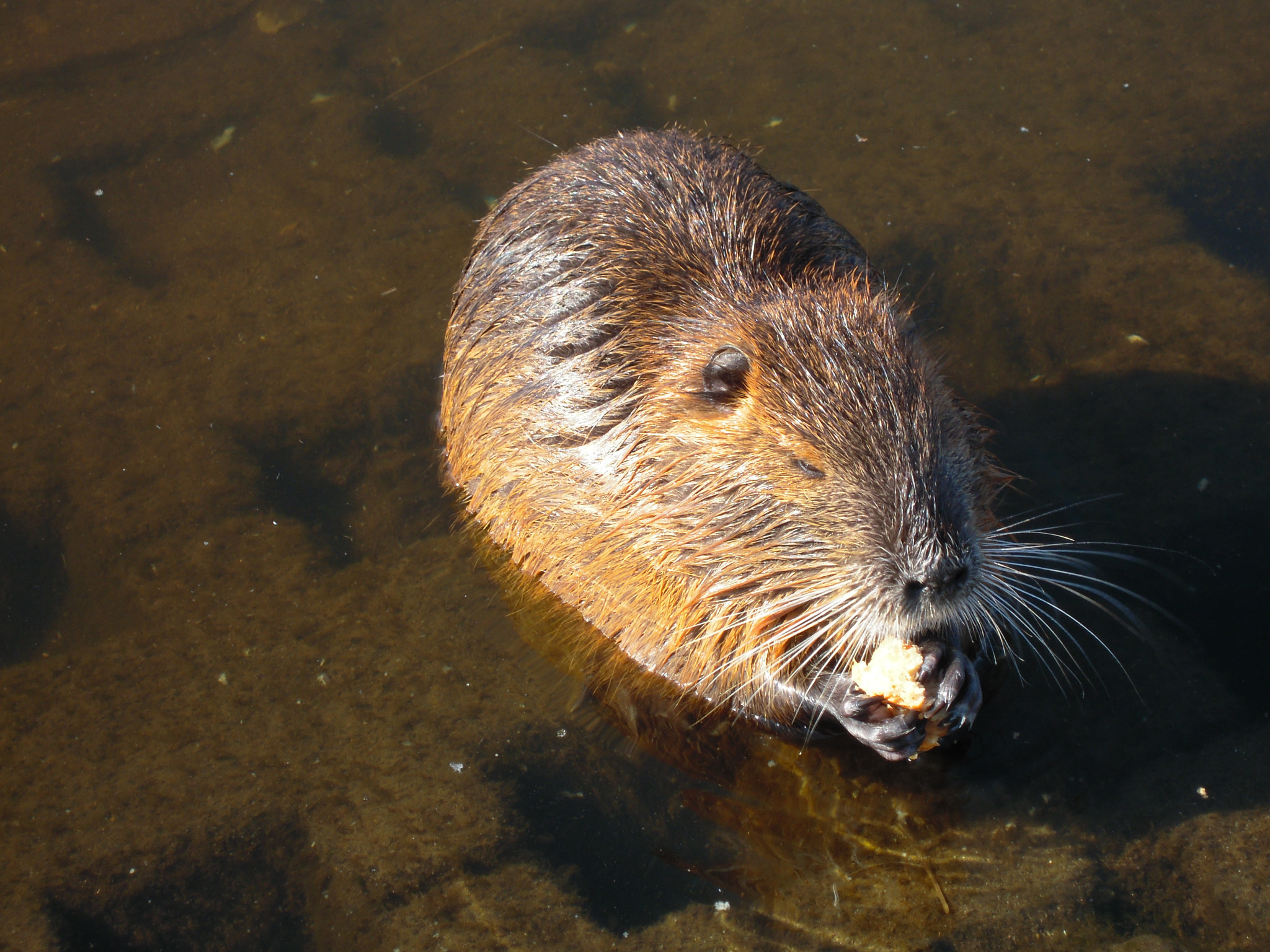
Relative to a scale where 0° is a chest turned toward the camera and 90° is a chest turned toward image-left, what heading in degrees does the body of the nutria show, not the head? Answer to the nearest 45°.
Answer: approximately 315°

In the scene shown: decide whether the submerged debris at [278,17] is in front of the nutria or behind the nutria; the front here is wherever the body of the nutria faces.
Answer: behind

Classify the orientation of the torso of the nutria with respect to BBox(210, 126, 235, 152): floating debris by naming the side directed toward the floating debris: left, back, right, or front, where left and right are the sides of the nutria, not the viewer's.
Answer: back

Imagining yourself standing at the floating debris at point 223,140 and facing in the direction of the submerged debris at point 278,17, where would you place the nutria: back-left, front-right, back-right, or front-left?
back-right

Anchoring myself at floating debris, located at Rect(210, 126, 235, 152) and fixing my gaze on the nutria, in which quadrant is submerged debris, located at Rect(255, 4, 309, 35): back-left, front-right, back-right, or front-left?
back-left

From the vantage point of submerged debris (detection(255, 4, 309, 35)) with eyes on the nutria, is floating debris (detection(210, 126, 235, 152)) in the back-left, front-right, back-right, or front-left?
front-right
